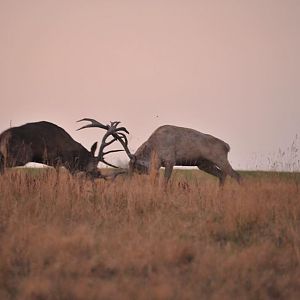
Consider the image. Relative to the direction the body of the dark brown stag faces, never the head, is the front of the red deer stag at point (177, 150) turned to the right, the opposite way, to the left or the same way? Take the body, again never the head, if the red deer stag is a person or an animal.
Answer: the opposite way

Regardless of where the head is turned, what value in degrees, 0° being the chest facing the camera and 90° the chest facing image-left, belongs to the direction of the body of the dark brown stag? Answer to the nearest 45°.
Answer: approximately 270°

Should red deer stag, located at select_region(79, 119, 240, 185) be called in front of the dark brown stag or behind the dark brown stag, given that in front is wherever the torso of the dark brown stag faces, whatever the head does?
in front

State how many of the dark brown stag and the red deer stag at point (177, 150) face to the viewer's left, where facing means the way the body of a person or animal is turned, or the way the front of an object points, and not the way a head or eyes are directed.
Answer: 1

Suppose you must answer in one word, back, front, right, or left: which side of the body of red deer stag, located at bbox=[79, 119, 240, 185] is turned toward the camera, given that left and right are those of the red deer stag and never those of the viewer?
left

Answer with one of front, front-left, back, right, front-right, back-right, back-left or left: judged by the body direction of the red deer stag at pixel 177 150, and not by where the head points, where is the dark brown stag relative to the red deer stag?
front-left
